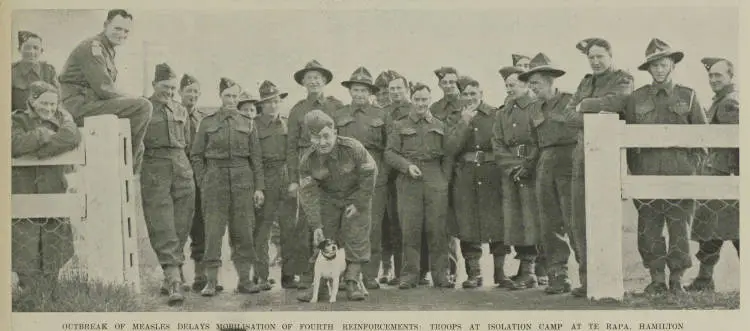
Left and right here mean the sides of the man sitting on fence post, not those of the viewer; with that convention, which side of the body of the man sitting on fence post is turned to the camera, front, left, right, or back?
right

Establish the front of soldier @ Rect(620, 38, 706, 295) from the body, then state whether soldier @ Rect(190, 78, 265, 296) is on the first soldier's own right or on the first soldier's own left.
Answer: on the first soldier's own right

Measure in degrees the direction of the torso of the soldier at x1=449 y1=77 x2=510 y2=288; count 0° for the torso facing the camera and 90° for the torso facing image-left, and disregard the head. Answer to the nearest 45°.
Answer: approximately 0°

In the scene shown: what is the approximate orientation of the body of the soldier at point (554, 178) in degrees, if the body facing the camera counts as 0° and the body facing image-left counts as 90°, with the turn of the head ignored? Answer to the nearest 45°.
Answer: approximately 45°

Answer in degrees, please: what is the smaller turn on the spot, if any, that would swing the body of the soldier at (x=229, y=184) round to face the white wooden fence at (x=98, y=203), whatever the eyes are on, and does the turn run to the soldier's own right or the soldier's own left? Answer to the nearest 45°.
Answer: approximately 90° to the soldier's own right

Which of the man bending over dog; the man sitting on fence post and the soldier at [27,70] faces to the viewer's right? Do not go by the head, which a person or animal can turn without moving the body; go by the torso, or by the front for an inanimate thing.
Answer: the man sitting on fence post

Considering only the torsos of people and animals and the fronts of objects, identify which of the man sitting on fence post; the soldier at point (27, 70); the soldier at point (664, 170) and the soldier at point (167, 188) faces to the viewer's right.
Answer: the man sitting on fence post

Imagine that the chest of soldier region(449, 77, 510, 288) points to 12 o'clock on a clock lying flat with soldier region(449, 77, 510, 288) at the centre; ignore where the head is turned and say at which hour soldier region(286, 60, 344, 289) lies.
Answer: soldier region(286, 60, 344, 289) is roughly at 3 o'clock from soldier region(449, 77, 510, 288).
